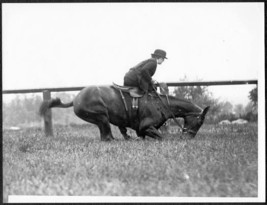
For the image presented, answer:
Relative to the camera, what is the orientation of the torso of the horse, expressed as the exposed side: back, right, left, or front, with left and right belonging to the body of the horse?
right

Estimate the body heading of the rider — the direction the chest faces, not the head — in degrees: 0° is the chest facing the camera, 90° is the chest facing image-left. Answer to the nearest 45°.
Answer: approximately 270°

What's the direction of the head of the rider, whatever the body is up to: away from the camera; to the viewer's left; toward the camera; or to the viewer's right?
to the viewer's right
